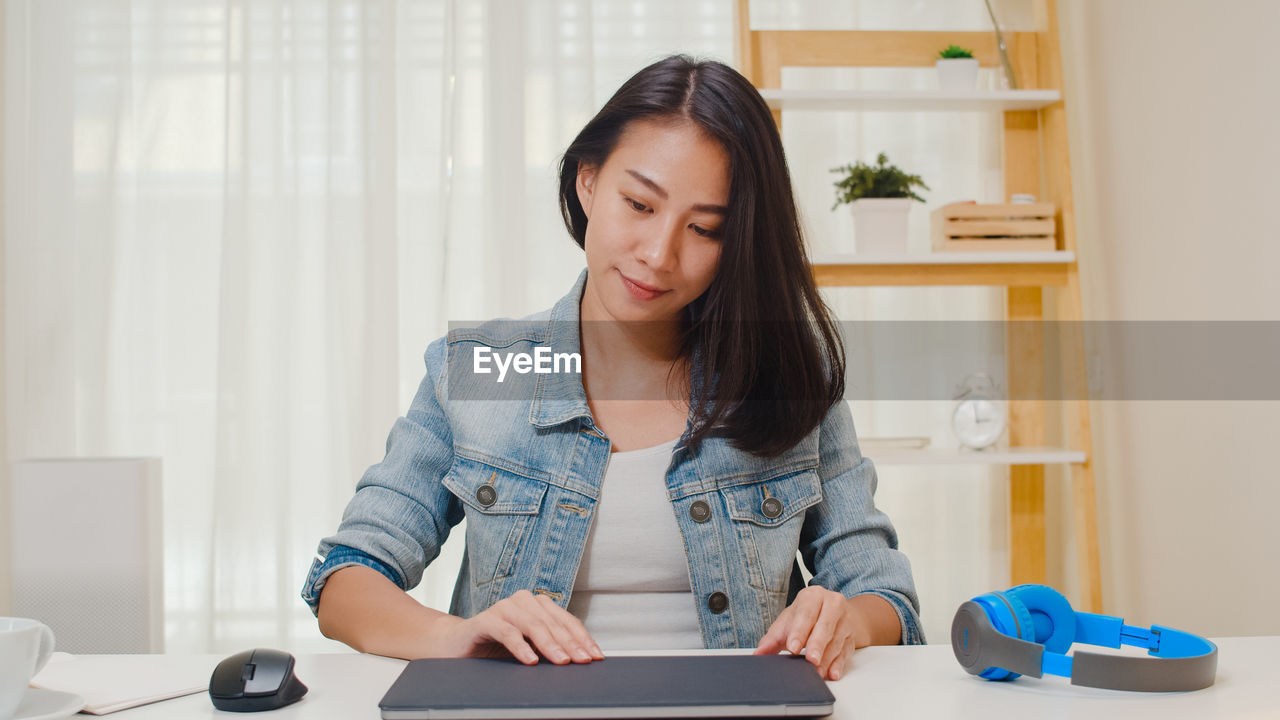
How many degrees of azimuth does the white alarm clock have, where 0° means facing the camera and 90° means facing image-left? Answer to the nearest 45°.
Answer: approximately 0°

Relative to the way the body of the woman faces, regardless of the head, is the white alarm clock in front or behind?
behind

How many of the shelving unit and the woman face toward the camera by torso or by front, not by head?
2
